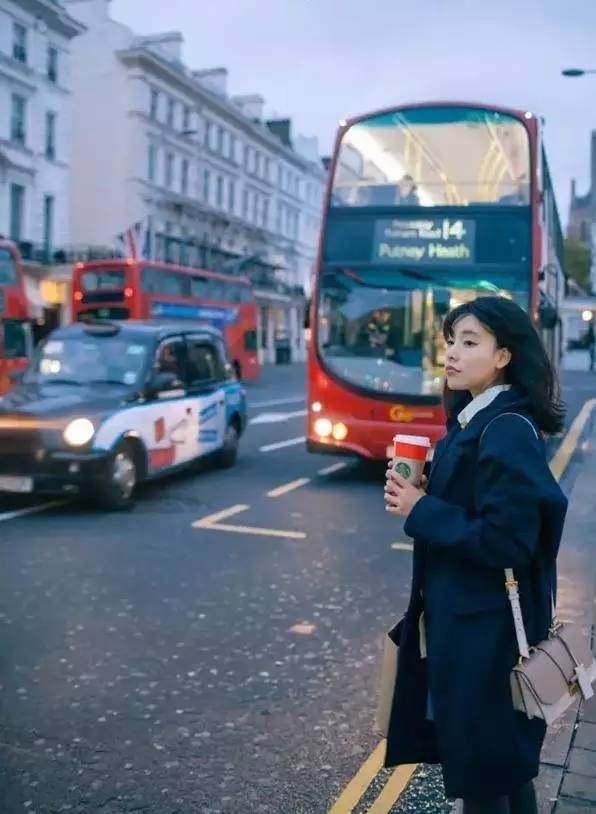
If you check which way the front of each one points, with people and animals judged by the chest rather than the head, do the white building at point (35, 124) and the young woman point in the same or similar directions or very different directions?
very different directions

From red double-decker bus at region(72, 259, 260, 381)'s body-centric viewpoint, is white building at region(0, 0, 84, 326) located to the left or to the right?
on its left

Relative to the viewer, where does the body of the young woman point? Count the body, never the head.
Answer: to the viewer's left

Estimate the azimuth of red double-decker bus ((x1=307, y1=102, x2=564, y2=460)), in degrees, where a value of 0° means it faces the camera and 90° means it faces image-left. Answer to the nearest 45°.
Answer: approximately 0°

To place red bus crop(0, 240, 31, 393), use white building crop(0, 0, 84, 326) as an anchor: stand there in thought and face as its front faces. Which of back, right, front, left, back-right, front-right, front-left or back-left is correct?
front-right

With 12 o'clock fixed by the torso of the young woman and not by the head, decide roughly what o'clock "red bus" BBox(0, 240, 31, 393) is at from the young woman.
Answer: The red bus is roughly at 2 o'clock from the young woman.

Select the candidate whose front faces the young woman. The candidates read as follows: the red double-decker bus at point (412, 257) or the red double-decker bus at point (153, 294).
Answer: the red double-decker bus at point (412, 257)
